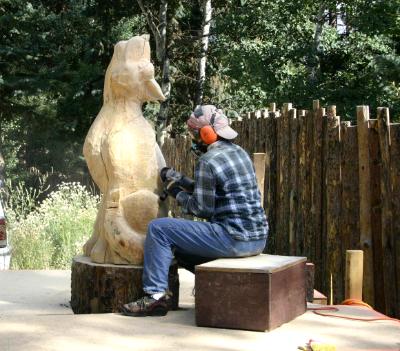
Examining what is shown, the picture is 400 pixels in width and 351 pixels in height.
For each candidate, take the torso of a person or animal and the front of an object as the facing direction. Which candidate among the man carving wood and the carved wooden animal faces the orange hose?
the carved wooden animal

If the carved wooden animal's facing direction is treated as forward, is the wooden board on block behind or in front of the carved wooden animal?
in front

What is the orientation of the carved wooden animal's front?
to the viewer's right

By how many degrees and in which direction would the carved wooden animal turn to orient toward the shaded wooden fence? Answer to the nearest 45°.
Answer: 0° — it already faces it

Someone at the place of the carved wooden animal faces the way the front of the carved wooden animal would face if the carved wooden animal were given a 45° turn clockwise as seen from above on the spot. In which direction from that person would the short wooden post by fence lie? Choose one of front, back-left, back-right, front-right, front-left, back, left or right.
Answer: front-left

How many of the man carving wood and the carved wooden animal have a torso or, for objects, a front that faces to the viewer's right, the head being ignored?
1

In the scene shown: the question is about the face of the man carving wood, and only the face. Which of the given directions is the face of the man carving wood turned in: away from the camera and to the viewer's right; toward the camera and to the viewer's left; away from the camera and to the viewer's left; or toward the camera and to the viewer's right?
away from the camera and to the viewer's left

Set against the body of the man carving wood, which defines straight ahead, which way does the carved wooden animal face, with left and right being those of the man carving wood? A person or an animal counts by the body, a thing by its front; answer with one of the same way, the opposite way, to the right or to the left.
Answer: the opposite way

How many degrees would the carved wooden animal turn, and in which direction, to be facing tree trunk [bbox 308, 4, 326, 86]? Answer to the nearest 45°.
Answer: approximately 45° to its left

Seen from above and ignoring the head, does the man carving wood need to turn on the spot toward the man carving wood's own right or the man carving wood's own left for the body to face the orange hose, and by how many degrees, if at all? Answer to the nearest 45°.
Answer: approximately 180°

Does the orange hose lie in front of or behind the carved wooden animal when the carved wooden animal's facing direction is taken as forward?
in front

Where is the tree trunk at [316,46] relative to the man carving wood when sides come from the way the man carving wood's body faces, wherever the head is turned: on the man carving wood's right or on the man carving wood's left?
on the man carving wood's right

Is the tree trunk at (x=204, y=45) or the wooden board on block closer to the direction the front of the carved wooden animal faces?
the wooden board on block

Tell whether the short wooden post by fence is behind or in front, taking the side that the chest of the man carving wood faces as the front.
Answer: behind

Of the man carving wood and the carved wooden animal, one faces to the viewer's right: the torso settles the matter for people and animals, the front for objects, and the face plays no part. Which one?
the carved wooden animal

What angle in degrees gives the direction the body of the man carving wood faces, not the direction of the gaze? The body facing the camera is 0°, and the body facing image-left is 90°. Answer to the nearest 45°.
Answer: approximately 90°
